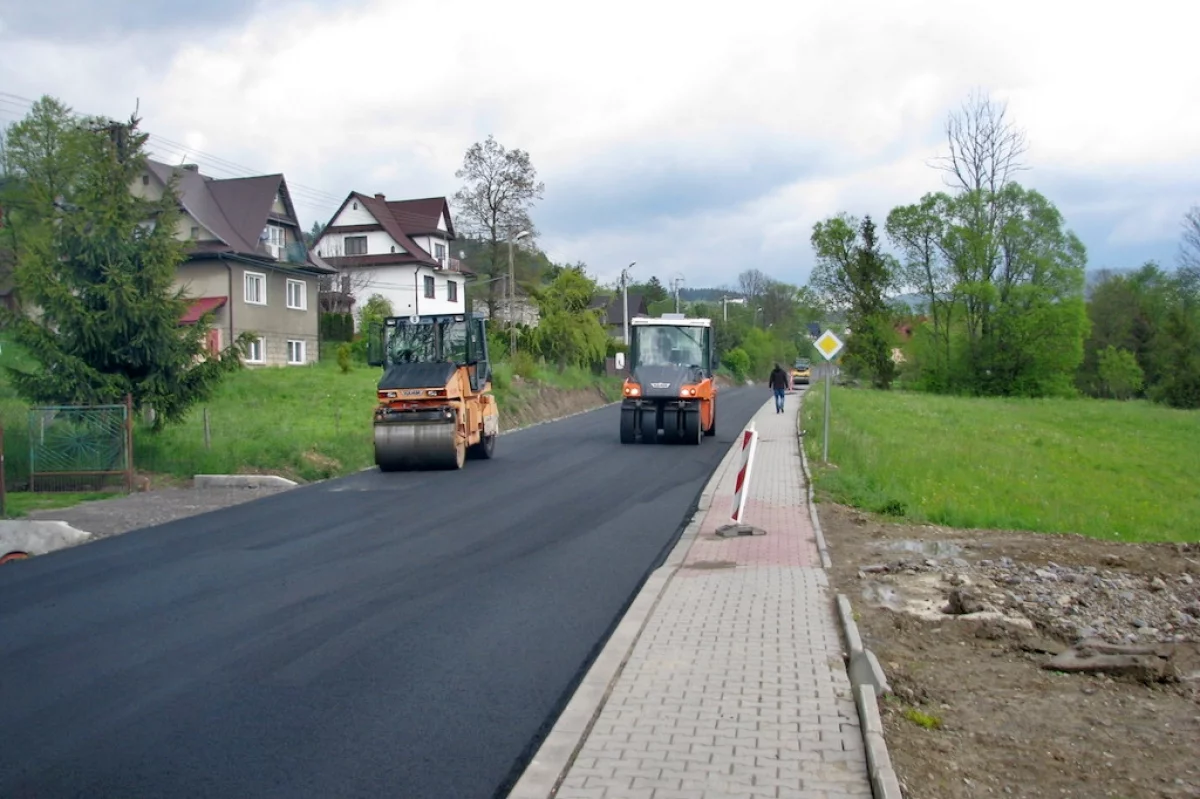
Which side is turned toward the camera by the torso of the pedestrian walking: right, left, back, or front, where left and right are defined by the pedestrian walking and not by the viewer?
back

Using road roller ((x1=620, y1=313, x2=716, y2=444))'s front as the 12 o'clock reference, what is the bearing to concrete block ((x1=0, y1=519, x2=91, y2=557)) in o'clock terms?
The concrete block is roughly at 1 o'clock from the road roller.

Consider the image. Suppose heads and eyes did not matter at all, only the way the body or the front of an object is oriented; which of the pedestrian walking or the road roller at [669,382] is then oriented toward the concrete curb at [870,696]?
the road roller

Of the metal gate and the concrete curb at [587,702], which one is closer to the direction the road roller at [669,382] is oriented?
the concrete curb

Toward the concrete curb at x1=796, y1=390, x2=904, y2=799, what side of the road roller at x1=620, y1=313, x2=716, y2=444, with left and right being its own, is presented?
front

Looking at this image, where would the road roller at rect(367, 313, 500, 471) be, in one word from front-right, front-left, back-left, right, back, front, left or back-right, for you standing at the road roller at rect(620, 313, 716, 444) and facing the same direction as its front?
front-right

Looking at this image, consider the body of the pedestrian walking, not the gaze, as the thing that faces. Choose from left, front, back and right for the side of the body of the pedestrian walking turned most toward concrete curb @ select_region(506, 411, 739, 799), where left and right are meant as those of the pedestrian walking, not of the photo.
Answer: back

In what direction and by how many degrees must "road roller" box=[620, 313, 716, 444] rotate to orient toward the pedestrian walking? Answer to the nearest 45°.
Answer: approximately 180°

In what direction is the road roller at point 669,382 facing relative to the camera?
toward the camera

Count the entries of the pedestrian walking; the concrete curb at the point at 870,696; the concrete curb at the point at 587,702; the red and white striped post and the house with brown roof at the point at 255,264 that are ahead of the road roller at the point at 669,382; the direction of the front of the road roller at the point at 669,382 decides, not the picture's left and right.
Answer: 3
